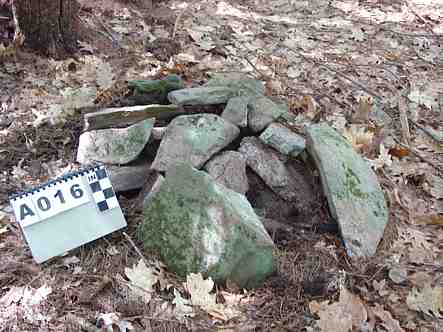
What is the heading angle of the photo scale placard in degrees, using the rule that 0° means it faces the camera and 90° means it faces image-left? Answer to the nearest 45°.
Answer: approximately 0°

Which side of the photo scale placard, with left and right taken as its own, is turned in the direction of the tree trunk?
back

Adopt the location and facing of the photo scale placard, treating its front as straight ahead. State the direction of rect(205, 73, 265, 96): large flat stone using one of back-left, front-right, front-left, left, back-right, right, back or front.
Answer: back-left

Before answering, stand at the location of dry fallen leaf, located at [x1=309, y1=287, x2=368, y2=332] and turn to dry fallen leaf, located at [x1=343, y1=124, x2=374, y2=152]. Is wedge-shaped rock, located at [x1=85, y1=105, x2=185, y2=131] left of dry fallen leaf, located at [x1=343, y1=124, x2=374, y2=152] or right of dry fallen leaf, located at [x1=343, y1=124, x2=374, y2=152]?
left

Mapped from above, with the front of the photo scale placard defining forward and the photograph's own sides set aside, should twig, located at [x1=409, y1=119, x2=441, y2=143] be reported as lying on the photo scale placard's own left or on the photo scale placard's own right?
on the photo scale placard's own left

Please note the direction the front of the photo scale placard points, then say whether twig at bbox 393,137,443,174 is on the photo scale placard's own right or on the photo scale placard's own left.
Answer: on the photo scale placard's own left

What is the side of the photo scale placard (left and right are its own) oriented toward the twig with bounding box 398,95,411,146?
left

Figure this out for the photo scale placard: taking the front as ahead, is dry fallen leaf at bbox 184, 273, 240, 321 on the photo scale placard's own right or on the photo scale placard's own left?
on the photo scale placard's own left

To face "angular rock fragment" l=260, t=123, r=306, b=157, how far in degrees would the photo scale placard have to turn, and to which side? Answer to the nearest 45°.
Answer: approximately 90° to its left

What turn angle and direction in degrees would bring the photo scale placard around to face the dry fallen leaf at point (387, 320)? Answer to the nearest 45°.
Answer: approximately 45° to its left
